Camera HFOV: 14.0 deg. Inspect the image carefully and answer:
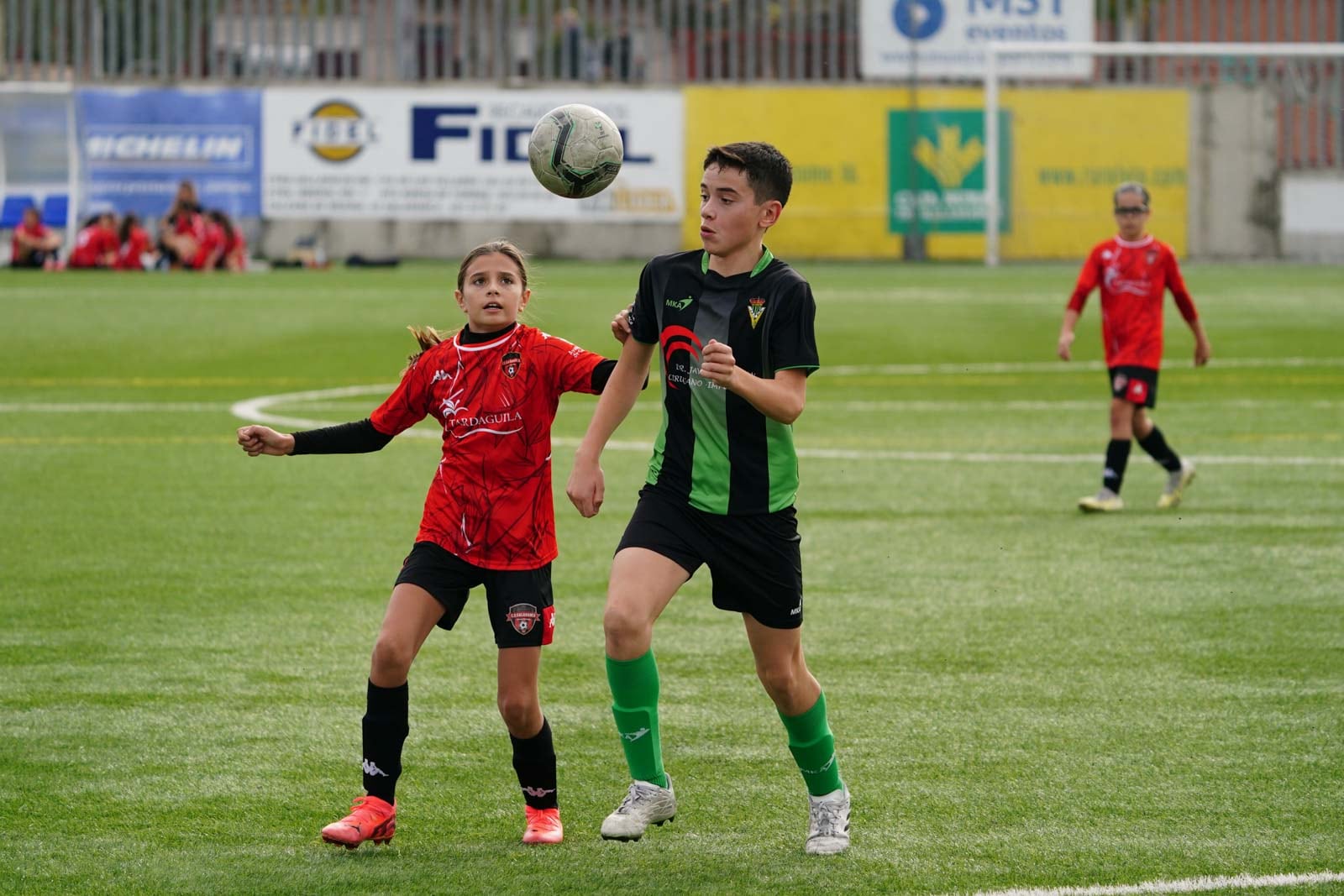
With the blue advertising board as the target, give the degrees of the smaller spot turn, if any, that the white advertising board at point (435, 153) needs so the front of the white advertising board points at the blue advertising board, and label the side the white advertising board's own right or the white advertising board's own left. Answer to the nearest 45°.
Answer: approximately 90° to the white advertising board's own right

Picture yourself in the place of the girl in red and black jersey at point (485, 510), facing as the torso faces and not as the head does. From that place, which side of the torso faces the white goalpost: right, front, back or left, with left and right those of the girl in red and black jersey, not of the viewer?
back

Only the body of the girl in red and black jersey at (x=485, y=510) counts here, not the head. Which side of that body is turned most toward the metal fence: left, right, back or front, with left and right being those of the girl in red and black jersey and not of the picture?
back

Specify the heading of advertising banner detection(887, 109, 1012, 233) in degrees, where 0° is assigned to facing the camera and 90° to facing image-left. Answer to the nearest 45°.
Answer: approximately 0°

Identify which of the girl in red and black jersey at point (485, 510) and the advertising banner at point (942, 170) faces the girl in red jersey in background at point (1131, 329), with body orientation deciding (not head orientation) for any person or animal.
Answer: the advertising banner

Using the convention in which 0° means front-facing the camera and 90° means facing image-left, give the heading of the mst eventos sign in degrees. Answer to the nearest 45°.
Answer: approximately 0°
